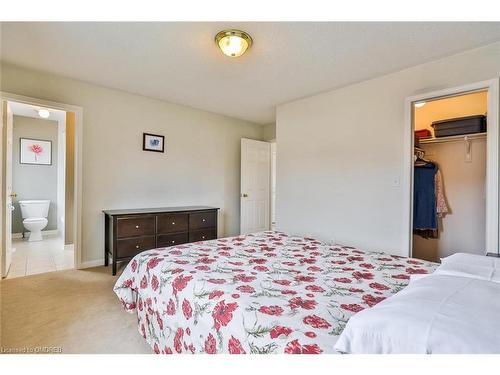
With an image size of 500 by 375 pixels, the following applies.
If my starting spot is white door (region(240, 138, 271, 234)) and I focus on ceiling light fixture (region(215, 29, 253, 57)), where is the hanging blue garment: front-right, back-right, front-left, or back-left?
front-left

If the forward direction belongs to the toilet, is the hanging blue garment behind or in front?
in front

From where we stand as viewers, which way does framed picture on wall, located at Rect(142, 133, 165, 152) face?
facing the viewer and to the right of the viewer

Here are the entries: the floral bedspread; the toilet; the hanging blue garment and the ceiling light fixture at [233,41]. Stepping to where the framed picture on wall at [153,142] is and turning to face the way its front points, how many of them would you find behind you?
1

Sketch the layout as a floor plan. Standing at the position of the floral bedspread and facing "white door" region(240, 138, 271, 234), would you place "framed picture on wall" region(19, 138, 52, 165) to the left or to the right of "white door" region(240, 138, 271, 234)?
left

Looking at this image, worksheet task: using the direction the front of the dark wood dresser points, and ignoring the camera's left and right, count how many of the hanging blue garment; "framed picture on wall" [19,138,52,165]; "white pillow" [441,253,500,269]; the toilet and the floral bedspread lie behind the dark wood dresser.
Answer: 2

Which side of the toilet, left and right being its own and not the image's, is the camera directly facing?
front

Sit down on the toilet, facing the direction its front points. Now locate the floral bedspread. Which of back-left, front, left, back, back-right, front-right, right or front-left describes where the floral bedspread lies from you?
front

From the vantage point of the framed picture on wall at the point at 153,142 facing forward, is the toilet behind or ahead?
behind

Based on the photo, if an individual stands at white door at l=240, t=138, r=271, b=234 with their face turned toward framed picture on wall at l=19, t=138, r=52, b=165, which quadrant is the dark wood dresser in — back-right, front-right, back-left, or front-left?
front-left

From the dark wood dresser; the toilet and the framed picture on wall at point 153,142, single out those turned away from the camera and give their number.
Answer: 0

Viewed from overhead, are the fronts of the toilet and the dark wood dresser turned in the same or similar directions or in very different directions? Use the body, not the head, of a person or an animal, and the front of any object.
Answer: same or similar directions
